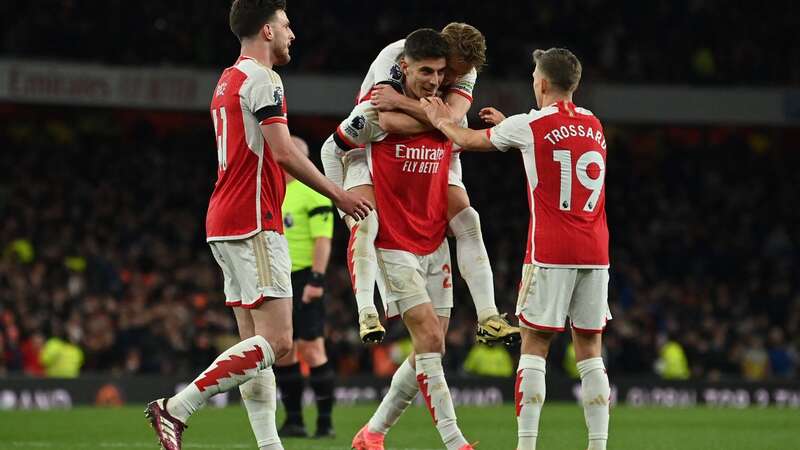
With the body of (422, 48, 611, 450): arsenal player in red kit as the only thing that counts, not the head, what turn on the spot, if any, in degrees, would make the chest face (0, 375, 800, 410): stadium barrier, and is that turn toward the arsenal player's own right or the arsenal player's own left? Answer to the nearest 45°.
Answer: approximately 45° to the arsenal player's own right

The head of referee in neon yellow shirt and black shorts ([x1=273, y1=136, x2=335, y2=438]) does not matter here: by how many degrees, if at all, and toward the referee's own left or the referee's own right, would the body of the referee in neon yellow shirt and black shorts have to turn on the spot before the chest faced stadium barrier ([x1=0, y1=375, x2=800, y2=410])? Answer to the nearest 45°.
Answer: approximately 135° to the referee's own right

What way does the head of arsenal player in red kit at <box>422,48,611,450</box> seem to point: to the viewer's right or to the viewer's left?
to the viewer's left

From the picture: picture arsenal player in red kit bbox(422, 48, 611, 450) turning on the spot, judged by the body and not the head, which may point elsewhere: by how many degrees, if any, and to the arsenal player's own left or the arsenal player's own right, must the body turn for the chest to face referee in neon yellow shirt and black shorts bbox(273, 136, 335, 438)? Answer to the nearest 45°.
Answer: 0° — they already face them

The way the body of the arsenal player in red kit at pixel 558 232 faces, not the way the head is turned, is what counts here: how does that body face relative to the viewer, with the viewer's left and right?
facing away from the viewer and to the left of the viewer

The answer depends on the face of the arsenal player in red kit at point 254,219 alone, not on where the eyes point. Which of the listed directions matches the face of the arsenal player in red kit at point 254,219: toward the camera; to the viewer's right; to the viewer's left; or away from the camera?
to the viewer's right

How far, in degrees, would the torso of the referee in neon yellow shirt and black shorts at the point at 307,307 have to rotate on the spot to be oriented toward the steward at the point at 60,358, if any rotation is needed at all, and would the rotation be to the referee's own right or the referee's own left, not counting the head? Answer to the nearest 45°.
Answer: approximately 90° to the referee's own right

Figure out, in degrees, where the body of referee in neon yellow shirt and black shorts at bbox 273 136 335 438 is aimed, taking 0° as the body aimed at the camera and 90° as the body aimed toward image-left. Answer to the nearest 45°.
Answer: approximately 45°
